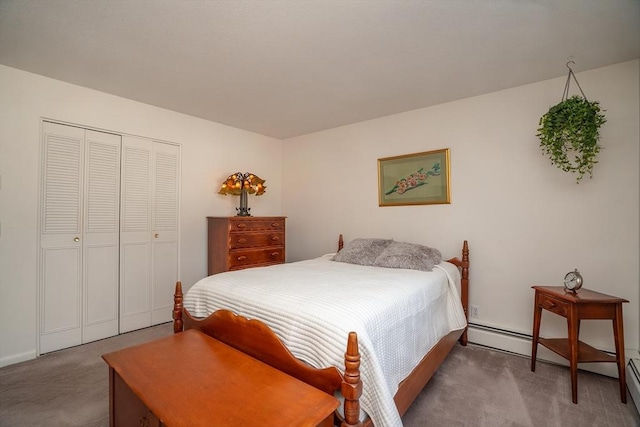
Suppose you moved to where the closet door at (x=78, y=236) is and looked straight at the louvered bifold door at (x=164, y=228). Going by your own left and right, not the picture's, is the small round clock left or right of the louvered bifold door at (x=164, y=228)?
right

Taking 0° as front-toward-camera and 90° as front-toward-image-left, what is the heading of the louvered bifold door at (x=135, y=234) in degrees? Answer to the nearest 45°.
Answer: approximately 315°

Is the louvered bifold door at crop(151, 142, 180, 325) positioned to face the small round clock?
yes

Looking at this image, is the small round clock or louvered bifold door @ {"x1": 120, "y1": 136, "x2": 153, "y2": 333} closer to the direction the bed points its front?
the louvered bifold door

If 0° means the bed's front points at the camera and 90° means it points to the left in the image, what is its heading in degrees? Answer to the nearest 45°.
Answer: approximately 45°

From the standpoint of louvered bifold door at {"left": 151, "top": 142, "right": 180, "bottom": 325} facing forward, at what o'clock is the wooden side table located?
The wooden side table is roughly at 12 o'clock from the louvered bifold door.
